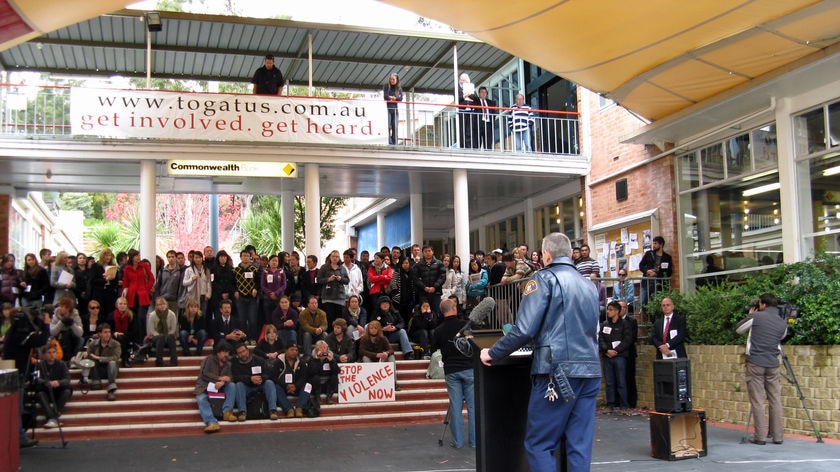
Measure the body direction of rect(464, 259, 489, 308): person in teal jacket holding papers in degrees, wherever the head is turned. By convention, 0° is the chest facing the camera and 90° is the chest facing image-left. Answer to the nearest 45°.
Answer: approximately 45°

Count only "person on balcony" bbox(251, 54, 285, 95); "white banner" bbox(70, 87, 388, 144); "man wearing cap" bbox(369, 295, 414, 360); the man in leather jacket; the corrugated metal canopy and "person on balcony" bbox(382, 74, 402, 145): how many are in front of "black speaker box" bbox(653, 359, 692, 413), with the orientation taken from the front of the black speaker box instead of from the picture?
5

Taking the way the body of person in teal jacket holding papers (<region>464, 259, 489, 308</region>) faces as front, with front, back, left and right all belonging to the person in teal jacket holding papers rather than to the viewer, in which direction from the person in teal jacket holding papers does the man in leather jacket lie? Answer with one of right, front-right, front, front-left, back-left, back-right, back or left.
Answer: front-left

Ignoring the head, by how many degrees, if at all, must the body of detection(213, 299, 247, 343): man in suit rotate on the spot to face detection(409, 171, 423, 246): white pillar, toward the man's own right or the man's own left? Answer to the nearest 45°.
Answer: approximately 135° to the man's own left

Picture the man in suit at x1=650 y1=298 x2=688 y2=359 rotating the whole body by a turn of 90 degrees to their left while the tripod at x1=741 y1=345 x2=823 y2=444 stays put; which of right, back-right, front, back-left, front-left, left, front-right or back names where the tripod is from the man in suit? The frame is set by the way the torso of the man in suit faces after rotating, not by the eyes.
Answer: front

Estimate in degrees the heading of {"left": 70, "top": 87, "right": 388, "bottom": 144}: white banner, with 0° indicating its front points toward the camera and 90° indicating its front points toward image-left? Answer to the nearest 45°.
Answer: approximately 0°

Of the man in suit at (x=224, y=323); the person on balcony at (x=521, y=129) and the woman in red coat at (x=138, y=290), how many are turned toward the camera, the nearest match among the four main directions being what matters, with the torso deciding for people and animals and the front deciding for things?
3

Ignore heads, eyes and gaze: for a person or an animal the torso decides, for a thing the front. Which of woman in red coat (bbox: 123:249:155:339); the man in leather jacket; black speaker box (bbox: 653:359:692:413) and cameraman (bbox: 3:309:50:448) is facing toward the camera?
the woman in red coat

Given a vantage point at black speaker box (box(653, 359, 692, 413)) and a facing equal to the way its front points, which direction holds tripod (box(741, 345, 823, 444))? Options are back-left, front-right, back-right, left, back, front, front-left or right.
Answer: right

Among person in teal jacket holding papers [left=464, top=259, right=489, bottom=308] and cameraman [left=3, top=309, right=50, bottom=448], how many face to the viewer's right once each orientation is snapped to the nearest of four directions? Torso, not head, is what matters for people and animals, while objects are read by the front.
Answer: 1
